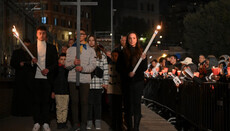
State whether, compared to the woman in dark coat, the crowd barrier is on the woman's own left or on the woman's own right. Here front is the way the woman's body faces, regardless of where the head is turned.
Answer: on the woman's own left

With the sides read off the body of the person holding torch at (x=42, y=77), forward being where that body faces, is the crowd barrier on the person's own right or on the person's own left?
on the person's own left

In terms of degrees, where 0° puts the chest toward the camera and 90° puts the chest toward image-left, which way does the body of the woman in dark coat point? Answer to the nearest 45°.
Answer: approximately 0°

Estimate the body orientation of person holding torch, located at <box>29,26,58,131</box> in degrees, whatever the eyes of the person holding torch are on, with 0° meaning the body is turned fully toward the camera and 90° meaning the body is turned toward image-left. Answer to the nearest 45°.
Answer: approximately 0°

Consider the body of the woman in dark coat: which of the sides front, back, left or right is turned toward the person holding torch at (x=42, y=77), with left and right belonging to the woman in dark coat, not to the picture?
right

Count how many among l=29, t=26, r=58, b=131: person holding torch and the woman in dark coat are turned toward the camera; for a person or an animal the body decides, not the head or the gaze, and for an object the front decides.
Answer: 2
